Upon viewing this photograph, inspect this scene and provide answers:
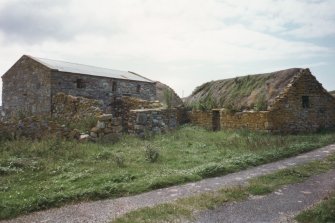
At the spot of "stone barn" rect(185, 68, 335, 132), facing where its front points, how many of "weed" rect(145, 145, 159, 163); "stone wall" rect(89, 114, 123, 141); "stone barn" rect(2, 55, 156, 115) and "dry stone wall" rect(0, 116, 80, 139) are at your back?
0

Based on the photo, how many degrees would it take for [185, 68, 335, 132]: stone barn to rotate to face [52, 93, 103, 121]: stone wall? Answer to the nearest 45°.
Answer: approximately 45° to its right

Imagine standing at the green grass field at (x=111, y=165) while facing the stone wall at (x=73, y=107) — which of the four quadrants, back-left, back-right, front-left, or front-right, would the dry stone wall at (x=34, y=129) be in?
front-left

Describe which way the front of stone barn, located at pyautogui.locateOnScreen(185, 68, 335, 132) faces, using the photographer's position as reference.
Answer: facing the viewer and to the left of the viewer

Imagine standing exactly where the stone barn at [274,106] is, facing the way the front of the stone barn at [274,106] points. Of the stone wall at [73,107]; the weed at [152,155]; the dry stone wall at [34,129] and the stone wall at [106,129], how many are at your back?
0

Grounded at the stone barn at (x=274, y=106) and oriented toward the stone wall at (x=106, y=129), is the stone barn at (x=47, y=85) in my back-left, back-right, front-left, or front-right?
front-right

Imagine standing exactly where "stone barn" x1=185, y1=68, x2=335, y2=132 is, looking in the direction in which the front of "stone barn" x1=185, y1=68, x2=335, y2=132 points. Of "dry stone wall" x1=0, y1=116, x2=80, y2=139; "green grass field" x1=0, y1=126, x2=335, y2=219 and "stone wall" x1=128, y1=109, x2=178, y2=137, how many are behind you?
0

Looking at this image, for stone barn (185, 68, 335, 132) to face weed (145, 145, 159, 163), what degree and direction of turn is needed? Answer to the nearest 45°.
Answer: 0° — it already faces it

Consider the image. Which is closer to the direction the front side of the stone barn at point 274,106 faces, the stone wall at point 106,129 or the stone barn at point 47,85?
the stone wall

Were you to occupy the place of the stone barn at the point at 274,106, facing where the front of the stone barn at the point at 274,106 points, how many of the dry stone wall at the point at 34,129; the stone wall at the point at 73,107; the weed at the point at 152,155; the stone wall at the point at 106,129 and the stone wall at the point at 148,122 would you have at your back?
0

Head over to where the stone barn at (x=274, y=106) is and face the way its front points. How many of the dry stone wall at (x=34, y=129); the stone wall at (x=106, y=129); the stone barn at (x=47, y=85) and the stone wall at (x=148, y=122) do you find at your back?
0

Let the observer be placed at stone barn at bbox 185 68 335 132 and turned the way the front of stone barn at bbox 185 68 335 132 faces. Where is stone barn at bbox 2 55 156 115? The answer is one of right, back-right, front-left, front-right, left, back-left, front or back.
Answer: front-right

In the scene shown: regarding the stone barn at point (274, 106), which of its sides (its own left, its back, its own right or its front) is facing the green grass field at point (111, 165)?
front

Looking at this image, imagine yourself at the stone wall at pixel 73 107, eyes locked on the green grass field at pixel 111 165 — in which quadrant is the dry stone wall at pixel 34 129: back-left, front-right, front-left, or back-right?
front-right
